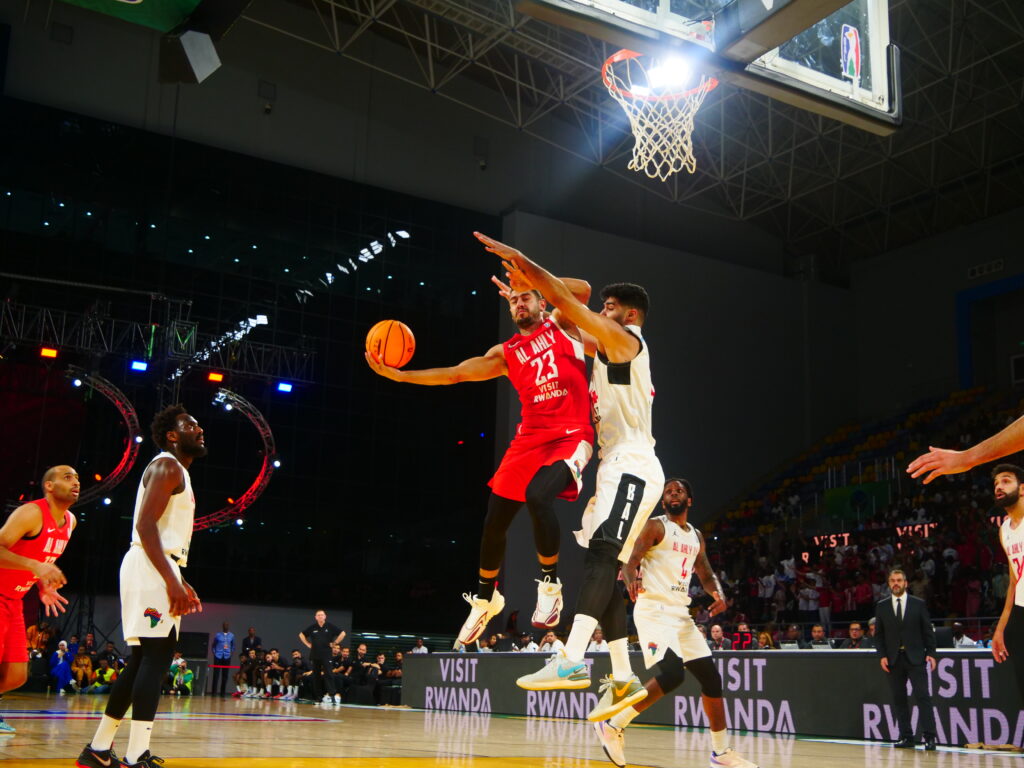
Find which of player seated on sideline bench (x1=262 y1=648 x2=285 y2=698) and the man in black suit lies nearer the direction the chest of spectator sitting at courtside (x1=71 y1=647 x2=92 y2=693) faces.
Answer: the man in black suit

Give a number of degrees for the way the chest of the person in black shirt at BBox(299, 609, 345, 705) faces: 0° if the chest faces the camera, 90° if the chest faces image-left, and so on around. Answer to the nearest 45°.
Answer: approximately 0°

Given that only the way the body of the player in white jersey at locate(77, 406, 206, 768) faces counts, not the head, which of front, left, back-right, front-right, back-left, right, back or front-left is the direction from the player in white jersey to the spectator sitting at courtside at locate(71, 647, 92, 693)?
left

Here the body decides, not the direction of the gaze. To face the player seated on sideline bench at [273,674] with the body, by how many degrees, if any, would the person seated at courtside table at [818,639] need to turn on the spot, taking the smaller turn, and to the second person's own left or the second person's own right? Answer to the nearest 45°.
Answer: approximately 135° to the second person's own right

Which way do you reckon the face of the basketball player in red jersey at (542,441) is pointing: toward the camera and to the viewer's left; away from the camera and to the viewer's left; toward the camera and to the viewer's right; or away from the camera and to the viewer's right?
toward the camera and to the viewer's left

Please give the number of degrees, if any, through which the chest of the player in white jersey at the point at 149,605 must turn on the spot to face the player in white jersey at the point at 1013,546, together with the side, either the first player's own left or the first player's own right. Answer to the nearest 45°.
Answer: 0° — they already face them

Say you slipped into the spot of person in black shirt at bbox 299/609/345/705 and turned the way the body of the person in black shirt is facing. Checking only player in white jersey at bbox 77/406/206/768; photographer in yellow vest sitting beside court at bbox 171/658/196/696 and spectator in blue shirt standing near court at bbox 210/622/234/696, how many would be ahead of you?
1

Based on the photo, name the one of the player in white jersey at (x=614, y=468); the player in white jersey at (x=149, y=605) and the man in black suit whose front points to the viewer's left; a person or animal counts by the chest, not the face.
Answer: the player in white jersey at (x=614, y=468)

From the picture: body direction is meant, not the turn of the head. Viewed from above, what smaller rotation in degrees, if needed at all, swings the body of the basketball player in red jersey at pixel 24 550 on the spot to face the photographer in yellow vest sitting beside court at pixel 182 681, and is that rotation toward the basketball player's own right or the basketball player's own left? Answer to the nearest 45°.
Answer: approximately 135° to the basketball player's own left

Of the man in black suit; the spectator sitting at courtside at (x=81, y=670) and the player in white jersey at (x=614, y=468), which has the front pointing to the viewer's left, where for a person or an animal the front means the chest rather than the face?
the player in white jersey

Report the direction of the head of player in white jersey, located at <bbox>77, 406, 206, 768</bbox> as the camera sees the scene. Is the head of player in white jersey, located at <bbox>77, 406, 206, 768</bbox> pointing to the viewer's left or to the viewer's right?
to the viewer's right

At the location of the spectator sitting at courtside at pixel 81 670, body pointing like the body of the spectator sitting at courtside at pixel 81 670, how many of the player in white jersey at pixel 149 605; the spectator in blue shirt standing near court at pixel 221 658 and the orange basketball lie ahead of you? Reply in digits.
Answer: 2

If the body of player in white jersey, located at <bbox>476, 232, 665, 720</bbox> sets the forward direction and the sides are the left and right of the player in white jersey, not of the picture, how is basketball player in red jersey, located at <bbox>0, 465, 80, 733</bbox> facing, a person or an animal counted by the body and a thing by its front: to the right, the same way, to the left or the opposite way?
the opposite way

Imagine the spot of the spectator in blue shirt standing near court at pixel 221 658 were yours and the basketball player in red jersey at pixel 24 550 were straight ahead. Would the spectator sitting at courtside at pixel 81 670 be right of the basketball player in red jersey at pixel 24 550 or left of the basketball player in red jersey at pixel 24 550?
right

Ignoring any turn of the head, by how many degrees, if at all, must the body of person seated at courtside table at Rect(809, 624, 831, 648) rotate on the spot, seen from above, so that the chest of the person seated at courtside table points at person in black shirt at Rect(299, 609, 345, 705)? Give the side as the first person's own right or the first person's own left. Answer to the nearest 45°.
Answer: approximately 90° to the first person's own right
